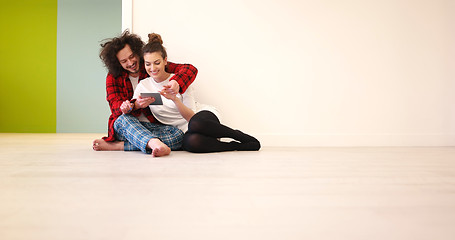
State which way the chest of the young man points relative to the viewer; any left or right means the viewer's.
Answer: facing the viewer and to the right of the viewer

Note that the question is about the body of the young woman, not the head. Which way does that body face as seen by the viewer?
toward the camera

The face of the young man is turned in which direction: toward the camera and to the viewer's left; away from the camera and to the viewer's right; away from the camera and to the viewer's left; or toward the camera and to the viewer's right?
toward the camera and to the viewer's right
